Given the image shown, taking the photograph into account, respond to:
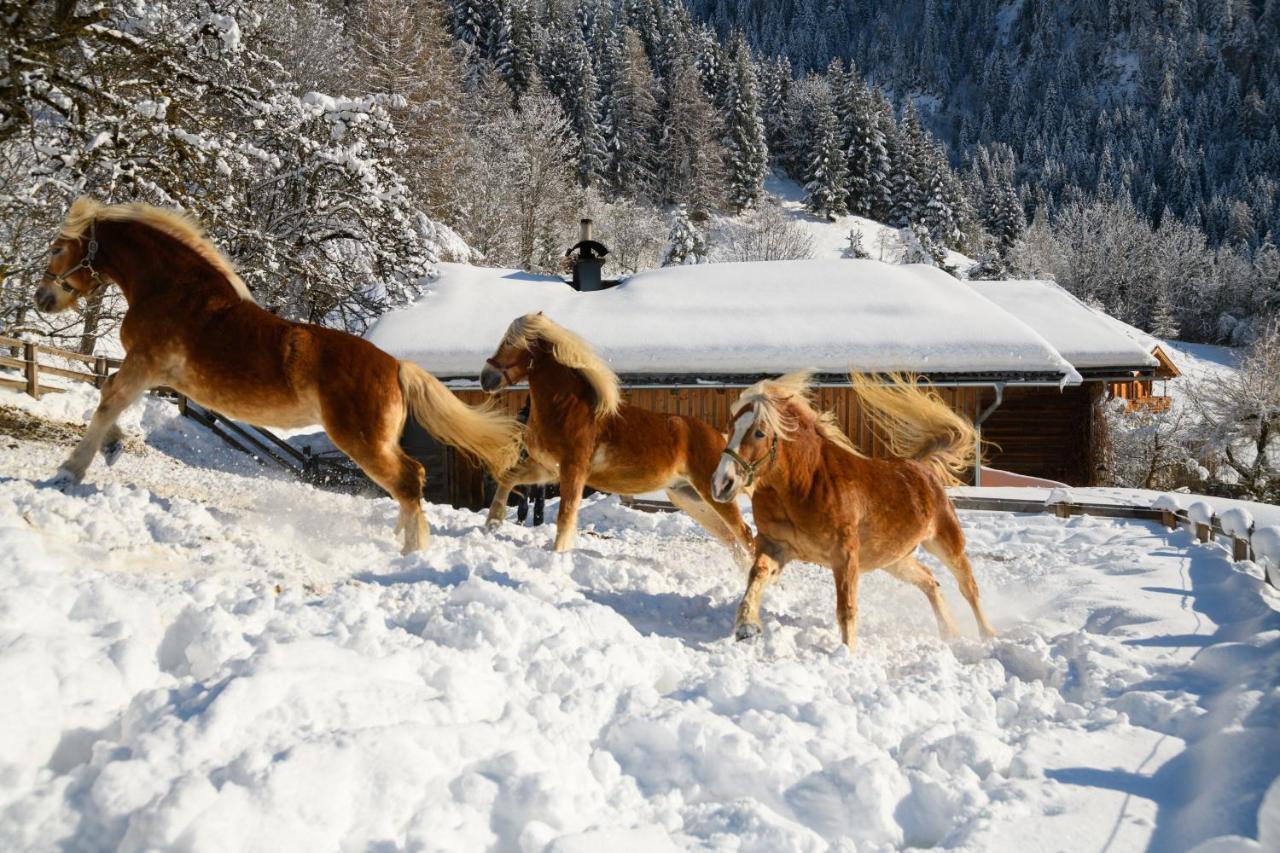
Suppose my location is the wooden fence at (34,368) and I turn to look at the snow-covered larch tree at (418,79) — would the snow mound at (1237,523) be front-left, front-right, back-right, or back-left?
back-right

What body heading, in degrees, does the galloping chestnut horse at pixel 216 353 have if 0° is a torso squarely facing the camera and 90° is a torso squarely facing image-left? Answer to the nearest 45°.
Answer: approximately 90°

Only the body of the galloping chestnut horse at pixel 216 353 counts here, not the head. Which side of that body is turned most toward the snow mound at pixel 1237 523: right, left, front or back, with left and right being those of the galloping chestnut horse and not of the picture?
back

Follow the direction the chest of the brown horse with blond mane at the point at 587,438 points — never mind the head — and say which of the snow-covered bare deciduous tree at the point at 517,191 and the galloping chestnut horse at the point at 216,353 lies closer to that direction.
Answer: the galloping chestnut horse

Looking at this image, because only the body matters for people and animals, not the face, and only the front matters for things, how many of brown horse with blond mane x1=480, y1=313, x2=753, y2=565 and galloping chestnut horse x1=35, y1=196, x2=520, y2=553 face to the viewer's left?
2

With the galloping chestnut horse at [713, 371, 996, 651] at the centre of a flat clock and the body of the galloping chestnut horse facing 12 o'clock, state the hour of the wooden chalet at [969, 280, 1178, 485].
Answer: The wooden chalet is roughly at 5 o'clock from the galloping chestnut horse.

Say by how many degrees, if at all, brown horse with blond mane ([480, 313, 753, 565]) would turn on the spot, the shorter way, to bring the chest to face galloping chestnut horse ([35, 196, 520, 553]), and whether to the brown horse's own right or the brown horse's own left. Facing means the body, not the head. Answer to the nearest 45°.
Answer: approximately 45° to the brown horse's own left

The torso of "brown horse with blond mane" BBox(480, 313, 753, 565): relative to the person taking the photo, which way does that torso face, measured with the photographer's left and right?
facing to the left of the viewer

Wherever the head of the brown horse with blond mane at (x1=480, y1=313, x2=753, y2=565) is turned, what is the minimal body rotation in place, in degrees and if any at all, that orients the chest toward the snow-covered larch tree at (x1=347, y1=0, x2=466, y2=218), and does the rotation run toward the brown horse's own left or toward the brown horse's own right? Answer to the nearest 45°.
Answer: approximately 90° to the brown horse's own right
